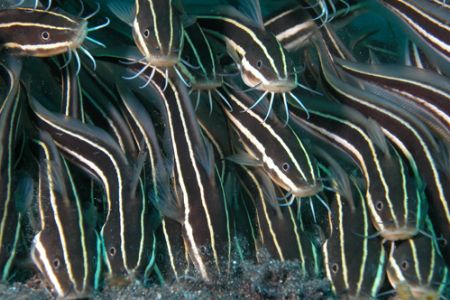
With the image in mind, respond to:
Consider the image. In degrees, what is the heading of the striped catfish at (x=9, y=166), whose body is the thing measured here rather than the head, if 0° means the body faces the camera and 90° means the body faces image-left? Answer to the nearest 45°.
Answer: approximately 0°

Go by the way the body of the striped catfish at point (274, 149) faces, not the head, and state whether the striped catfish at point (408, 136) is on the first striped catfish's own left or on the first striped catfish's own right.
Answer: on the first striped catfish's own left

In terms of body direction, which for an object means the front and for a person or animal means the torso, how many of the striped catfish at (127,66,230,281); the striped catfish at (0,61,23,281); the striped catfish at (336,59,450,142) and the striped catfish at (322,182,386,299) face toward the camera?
3

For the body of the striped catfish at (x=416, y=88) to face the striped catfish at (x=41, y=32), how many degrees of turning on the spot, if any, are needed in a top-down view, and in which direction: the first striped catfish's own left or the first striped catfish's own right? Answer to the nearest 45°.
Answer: approximately 135° to the first striped catfish's own right

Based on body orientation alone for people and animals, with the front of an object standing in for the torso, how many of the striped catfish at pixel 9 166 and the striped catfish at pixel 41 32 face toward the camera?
1

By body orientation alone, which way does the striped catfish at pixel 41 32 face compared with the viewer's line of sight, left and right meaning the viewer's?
facing to the right of the viewer

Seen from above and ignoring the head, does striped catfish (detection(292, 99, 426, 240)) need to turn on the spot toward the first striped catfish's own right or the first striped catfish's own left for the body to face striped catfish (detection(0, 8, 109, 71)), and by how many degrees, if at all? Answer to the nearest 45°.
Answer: approximately 90° to the first striped catfish's own right

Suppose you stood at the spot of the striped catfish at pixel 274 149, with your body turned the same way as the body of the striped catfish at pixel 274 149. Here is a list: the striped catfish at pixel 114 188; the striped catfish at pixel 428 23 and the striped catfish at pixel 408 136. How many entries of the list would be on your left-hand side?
2
